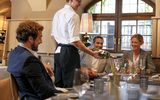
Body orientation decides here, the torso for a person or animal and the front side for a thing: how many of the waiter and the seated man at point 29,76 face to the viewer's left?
0

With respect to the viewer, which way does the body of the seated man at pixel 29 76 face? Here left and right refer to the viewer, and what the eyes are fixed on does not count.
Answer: facing away from the viewer and to the right of the viewer

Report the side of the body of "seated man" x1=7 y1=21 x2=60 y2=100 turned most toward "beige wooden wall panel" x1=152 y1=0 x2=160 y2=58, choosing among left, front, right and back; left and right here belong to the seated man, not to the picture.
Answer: front

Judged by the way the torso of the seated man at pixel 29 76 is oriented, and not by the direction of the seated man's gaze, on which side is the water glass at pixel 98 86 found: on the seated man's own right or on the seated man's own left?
on the seated man's own right

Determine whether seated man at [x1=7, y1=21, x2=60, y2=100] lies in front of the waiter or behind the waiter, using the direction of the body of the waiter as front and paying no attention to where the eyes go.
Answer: behind

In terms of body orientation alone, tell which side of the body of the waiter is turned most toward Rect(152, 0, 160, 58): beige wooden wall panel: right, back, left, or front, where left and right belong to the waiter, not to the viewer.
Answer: front

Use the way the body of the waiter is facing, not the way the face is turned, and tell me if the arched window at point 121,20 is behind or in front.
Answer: in front

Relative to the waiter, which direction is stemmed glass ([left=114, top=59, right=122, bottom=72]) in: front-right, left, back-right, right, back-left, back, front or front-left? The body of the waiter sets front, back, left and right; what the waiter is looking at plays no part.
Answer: front-right

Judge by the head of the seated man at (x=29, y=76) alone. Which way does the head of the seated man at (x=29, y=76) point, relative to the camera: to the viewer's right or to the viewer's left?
to the viewer's right
